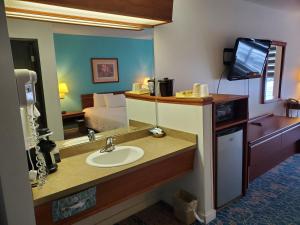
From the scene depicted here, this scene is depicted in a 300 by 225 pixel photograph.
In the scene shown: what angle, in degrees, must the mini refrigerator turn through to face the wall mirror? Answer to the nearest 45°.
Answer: approximately 90° to its right

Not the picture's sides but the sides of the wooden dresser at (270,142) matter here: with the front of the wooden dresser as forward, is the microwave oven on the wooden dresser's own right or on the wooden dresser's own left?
on the wooden dresser's own right

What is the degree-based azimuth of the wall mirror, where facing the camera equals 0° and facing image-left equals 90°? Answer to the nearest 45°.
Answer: approximately 315°

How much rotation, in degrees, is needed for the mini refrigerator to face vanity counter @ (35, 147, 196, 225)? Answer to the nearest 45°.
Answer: approximately 90° to its right

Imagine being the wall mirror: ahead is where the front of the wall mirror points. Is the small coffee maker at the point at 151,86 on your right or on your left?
on your left

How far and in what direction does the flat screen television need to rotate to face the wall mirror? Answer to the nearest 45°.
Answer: approximately 90° to its right

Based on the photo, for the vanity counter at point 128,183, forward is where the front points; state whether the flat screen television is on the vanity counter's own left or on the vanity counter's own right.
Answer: on the vanity counter's own left

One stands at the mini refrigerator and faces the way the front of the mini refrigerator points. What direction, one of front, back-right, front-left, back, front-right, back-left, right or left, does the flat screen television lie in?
back-left

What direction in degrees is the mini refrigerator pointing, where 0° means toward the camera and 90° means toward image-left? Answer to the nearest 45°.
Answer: approximately 315°
